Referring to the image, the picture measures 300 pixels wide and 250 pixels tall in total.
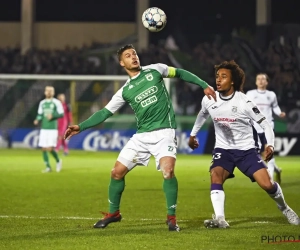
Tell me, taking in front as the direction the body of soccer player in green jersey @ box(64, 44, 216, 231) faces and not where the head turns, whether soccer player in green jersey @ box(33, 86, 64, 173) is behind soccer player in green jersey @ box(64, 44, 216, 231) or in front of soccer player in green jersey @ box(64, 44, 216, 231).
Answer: behind

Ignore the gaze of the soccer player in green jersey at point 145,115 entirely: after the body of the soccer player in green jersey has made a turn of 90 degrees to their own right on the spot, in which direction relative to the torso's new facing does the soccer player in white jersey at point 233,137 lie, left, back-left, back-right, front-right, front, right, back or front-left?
back

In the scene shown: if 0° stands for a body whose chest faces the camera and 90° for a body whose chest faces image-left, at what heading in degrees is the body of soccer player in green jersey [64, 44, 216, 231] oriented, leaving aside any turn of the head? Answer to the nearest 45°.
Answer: approximately 0°

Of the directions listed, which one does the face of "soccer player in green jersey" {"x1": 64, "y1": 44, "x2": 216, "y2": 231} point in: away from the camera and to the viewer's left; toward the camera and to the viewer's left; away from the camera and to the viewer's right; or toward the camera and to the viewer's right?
toward the camera and to the viewer's right
